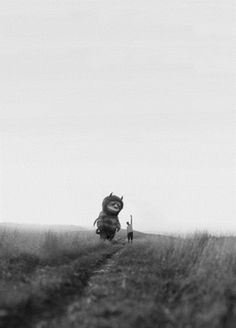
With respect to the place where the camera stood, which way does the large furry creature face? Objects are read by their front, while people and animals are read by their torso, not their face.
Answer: facing the viewer and to the right of the viewer
